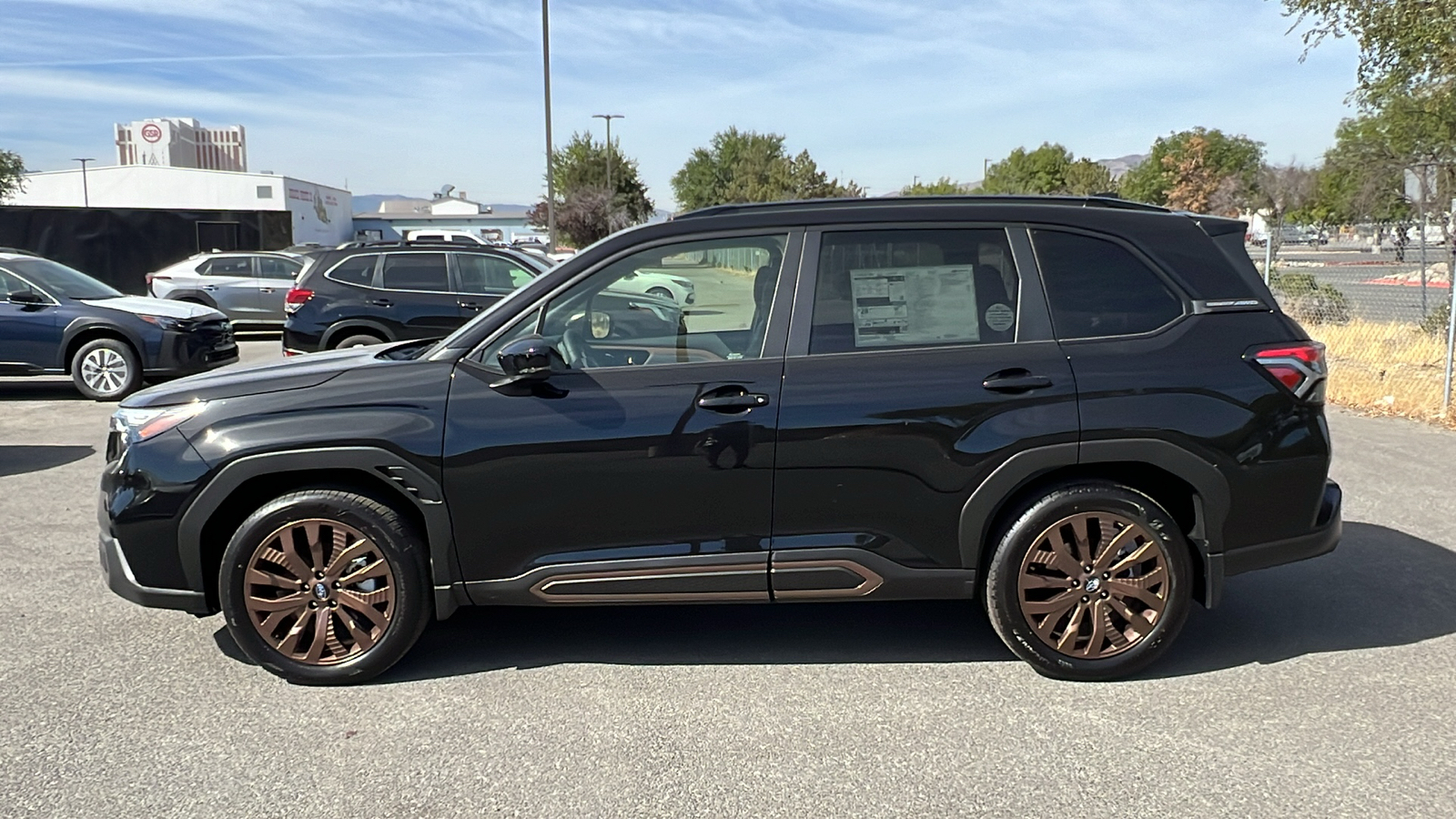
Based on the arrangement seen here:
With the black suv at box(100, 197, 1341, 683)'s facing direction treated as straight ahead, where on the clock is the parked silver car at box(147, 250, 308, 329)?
The parked silver car is roughly at 2 o'clock from the black suv.

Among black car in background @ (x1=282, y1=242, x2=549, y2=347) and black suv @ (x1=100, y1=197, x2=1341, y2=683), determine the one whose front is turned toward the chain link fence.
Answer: the black car in background

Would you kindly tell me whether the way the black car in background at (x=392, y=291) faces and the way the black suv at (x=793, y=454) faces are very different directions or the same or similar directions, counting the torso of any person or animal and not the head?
very different directions

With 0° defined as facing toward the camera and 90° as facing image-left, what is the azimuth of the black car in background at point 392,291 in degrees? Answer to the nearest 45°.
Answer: approximately 270°

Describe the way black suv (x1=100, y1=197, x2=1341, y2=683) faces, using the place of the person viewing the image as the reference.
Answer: facing to the left of the viewer

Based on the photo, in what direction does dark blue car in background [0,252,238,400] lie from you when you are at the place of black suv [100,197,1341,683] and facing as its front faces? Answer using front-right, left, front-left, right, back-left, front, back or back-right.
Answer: front-right

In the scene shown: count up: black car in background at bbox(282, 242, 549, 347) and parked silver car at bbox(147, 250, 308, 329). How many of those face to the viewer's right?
2

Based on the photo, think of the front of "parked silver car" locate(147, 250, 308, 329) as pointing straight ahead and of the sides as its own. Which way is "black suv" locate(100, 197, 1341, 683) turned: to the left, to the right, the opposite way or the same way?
the opposite way

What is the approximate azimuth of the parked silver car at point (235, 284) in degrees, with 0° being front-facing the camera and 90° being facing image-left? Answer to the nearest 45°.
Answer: approximately 270°

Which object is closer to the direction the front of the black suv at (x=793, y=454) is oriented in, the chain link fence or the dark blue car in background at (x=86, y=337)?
the dark blue car in background

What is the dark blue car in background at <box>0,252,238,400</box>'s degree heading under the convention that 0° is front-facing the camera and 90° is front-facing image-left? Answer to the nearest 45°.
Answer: approximately 315°
